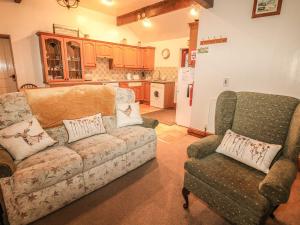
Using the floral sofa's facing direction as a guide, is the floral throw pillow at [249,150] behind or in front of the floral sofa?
in front

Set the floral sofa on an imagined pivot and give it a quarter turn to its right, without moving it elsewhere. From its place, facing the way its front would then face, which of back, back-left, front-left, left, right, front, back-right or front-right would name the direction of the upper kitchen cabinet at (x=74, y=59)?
back-right

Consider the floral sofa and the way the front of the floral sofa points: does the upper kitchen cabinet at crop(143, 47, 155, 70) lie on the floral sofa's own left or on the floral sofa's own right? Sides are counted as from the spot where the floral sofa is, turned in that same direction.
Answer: on the floral sofa's own left

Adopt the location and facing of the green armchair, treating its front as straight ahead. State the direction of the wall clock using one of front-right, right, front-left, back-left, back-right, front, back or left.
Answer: right

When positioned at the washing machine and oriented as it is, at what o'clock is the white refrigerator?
The white refrigerator is roughly at 10 o'clock from the washing machine.

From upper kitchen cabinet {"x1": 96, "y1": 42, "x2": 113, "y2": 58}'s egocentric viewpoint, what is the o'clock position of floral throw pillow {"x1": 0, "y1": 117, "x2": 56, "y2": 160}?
The floral throw pillow is roughly at 2 o'clock from the upper kitchen cabinet.

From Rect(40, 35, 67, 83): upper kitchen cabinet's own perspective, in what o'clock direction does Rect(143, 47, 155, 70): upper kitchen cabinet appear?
Rect(143, 47, 155, 70): upper kitchen cabinet is roughly at 10 o'clock from Rect(40, 35, 67, 83): upper kitchen cabinet.

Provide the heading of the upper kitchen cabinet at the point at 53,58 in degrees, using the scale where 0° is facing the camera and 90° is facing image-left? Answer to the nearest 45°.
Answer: approximately 315°

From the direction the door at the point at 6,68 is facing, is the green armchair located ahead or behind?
ahead

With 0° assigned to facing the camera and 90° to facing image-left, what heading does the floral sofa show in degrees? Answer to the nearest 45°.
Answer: approximately 315°

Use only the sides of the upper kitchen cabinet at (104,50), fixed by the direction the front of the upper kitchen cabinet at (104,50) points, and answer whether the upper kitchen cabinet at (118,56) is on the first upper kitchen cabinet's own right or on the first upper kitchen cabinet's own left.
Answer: on the first upper kitchen cabinet's own left

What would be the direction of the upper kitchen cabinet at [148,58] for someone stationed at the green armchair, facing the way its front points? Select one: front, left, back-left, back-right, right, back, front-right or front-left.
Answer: right
